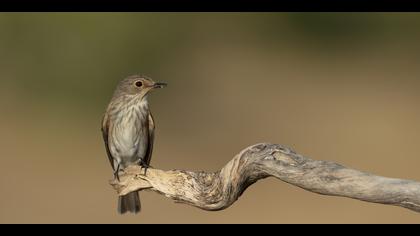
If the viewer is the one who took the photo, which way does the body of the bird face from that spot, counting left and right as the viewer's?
facing the viewer
